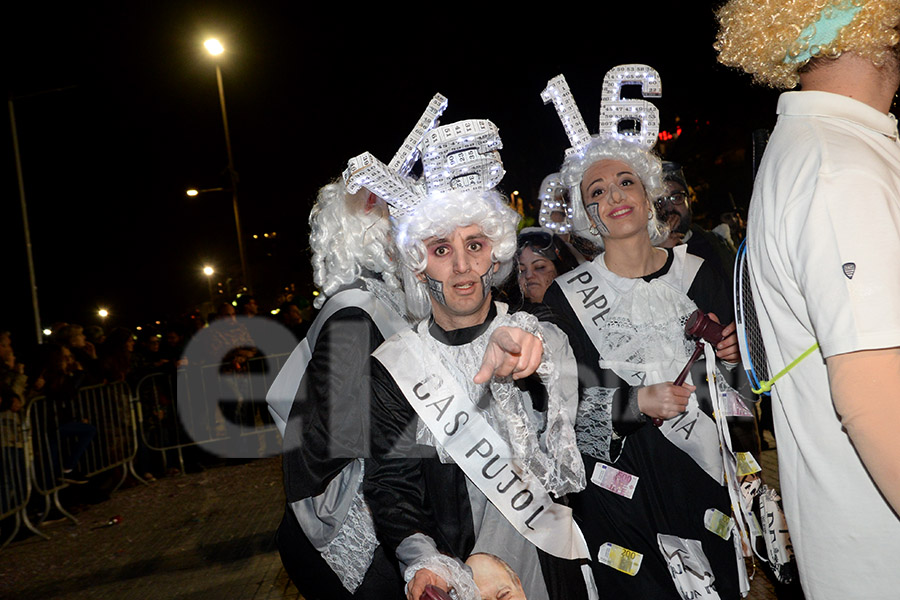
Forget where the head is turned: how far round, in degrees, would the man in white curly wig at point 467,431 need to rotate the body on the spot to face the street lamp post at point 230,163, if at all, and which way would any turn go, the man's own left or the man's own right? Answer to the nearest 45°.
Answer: approximately 180°

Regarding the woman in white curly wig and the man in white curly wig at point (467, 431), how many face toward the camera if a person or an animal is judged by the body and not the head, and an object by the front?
2

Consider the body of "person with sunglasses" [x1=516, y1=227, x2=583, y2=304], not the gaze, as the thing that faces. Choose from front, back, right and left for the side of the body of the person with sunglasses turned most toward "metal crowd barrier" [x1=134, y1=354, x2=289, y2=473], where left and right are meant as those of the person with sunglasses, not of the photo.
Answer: right

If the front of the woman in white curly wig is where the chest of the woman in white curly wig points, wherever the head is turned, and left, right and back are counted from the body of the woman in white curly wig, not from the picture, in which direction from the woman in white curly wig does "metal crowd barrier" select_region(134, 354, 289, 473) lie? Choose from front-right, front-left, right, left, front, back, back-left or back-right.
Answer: back-right

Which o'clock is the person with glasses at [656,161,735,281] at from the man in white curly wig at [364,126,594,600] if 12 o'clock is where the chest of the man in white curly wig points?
The person with glasses is roughly at 7 o'clock from the man in white curly wig.

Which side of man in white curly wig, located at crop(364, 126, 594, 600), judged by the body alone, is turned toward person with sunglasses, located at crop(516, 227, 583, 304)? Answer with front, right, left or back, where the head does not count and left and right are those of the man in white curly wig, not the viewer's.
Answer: back

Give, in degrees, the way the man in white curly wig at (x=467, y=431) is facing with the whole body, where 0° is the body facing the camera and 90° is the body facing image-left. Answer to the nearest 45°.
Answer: approximately 0°

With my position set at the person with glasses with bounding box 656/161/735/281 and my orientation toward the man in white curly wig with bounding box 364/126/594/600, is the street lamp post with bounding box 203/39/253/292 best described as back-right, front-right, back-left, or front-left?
back-right

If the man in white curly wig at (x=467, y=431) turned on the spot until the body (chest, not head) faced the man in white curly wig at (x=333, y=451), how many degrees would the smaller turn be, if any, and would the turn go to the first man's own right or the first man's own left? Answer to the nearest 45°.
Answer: approximately 135° to the first man's own right

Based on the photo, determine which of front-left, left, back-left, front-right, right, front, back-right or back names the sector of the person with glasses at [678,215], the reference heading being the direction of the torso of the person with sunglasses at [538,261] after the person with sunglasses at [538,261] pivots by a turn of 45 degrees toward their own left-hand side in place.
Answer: left
